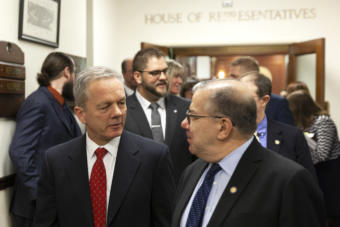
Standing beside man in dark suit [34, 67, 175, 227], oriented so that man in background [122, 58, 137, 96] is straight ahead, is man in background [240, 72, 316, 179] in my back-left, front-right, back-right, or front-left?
front-right

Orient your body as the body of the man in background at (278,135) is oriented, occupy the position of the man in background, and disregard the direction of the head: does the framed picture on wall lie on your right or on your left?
on your right

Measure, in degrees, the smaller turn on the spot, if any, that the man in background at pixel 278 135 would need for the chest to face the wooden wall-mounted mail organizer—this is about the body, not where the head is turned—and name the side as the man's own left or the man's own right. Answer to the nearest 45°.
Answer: approximately 45° to the man's own right

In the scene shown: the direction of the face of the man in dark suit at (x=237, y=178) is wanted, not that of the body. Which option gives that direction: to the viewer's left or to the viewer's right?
to the viewer's left

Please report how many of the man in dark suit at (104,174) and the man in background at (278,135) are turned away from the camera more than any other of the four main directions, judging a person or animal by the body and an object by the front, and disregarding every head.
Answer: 0

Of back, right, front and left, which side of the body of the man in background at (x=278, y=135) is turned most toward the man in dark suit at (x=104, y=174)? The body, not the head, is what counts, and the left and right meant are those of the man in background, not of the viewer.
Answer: front

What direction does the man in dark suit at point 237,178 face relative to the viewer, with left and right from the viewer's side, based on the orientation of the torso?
facing the viewer and to the left of the viewer

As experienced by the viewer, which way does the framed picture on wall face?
facing the viewer and to the right of the viewer

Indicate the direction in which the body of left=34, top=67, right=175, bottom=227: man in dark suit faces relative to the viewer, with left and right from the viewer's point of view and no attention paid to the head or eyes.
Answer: facing the viewer

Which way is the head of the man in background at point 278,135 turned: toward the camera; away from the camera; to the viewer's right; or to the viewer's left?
to the viewer's left

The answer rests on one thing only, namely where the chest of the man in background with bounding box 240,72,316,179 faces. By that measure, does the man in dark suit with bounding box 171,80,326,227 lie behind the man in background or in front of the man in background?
in front

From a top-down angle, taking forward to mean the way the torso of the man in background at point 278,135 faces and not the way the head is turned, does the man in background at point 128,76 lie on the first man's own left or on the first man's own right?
on the first man's own right

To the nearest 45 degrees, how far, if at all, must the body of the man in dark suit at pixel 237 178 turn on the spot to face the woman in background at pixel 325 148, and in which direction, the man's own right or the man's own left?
approximately 135° to the man's own right

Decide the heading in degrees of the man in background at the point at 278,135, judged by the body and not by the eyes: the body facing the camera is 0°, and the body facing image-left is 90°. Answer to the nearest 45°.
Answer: approximately 45°

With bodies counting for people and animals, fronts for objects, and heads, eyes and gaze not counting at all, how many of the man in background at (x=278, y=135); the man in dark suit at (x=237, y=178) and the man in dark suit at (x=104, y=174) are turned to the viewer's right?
0

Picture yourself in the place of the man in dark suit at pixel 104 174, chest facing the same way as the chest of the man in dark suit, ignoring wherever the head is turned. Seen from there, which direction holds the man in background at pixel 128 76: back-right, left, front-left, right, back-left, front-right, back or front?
back
